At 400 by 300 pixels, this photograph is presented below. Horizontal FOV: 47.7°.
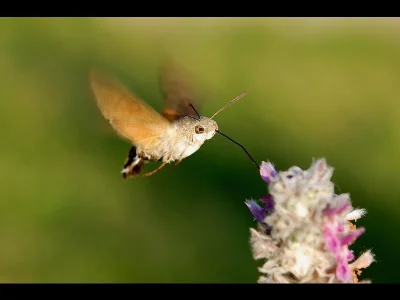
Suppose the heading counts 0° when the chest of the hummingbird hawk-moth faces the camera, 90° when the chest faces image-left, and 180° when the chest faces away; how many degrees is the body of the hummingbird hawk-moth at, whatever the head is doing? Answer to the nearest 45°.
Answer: approximately 270°
